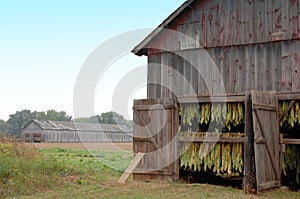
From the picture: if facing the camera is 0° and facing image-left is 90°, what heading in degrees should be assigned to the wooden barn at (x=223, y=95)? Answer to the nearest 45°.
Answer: approximately 0°

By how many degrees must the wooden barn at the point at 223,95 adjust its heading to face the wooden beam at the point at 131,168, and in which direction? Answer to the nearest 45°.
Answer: approximately 90° to its right
